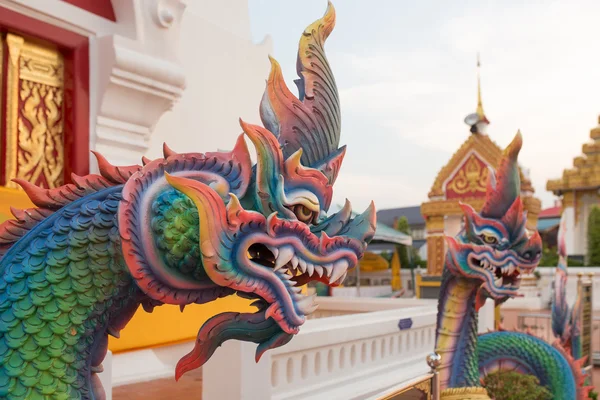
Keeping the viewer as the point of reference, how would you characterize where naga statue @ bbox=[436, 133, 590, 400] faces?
facing the viewer and to the right of the viewer

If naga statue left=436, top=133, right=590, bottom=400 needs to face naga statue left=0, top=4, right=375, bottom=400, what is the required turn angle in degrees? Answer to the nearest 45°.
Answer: approximately 45° to its right

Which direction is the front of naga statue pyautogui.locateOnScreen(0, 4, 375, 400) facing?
to the viewer's right

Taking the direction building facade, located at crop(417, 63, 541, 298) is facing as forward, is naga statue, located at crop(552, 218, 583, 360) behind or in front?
in front

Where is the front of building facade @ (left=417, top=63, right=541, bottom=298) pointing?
toward the camera

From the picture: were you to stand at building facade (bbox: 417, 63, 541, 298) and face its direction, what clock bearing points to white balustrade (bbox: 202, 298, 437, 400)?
The white balustrade is roughly at 12 o'clock from the building facade.
